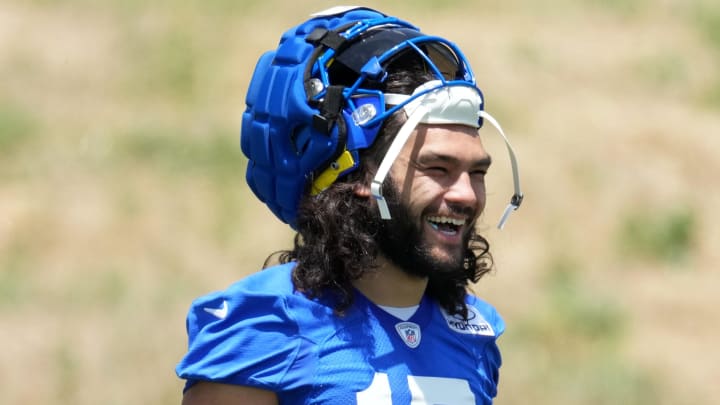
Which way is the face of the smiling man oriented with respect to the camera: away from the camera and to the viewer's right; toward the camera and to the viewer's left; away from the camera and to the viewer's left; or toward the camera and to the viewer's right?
toward the camera and to the viewer's right
